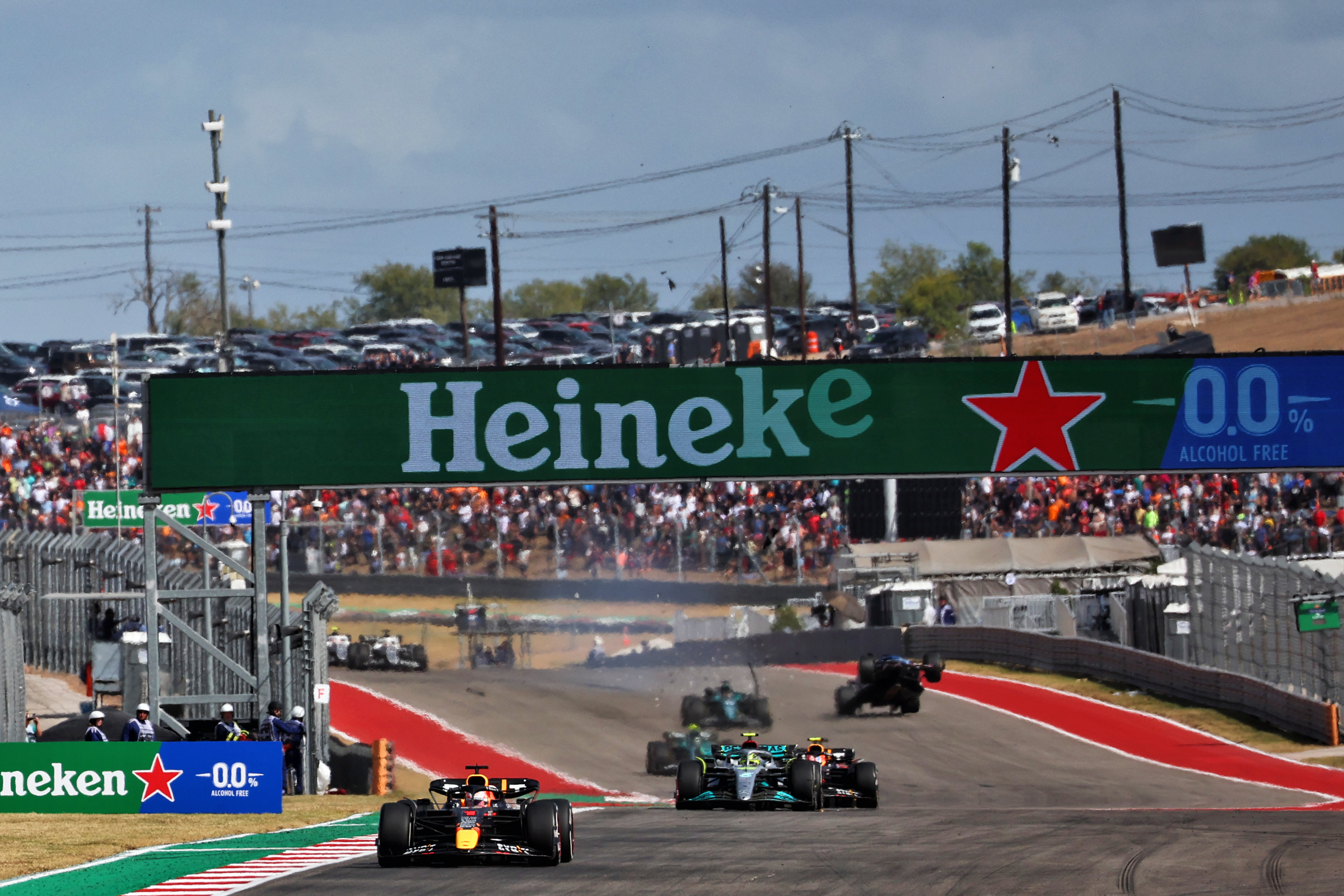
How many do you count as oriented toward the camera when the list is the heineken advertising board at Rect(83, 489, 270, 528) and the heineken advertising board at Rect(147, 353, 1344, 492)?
2

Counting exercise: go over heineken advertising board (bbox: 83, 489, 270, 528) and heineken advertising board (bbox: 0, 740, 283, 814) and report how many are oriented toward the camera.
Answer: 2

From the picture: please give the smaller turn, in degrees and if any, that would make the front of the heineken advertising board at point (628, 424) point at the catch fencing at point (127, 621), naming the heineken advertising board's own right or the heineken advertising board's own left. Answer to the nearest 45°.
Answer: approximately 135° to the heineken advertising board's own right

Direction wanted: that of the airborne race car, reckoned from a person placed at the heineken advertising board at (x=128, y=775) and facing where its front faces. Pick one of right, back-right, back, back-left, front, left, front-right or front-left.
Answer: back-left

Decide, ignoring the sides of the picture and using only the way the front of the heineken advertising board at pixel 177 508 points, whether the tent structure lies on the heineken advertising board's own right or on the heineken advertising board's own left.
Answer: on the heineken advertising board's own left

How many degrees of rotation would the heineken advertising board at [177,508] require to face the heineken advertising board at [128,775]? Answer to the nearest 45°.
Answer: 0° — it already faces it

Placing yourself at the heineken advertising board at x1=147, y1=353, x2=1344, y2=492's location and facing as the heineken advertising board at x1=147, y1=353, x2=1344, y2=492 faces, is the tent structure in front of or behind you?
behind
